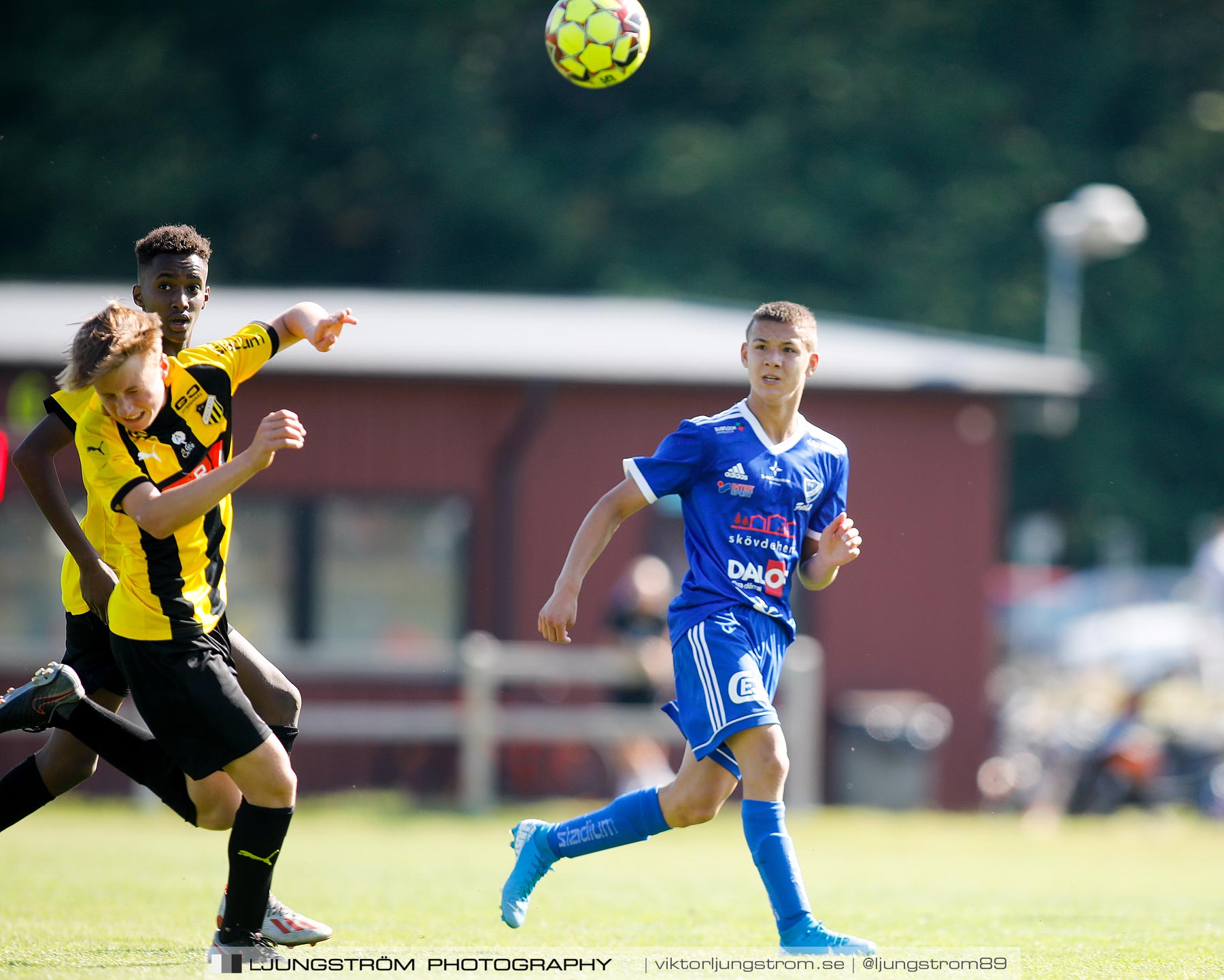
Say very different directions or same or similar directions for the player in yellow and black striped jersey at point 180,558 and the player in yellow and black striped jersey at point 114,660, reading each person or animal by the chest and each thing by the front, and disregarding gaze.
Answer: same or similar directions

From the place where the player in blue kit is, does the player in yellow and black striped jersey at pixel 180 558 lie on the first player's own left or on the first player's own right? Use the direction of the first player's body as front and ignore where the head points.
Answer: on the first player's own right

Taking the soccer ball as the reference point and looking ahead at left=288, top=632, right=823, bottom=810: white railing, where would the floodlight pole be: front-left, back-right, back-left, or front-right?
front-right

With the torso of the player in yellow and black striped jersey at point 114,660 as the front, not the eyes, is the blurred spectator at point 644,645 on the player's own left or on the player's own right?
on the player's own left

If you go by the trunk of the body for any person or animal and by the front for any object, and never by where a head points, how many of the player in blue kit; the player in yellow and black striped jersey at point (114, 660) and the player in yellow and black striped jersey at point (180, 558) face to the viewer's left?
0

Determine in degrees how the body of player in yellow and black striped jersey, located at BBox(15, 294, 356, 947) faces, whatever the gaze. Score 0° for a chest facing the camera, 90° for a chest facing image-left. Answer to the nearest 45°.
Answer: approximately 315°

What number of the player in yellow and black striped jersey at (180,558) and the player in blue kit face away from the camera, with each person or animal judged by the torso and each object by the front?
0

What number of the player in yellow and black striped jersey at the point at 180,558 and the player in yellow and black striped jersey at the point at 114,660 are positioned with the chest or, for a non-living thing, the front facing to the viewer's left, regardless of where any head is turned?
0

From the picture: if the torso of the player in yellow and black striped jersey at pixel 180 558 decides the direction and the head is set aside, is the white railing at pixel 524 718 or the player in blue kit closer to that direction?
the player in blue kit

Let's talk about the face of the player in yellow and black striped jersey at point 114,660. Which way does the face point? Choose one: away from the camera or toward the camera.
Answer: toward the camera

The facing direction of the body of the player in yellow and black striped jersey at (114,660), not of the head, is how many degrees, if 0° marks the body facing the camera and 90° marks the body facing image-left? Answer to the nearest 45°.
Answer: approximately 315°
